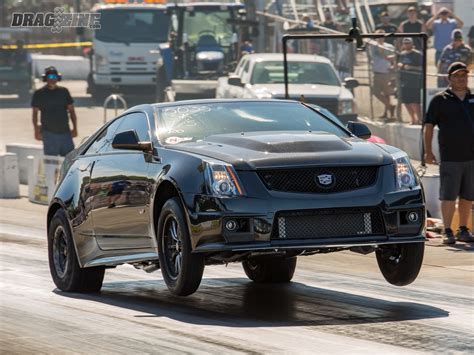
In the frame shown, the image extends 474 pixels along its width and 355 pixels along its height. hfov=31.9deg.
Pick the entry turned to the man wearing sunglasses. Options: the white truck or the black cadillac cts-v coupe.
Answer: the white truck

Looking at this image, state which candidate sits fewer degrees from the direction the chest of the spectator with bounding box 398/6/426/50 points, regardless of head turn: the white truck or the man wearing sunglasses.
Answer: the man wearing sunglasses

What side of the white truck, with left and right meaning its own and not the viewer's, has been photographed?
front

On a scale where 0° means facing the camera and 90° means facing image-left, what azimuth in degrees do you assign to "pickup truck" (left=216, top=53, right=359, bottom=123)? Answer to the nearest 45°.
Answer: approximately 315°

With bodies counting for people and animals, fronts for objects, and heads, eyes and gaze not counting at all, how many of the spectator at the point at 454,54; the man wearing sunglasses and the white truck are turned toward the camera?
3

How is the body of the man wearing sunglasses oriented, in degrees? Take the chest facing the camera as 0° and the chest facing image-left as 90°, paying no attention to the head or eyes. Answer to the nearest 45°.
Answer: approximately 0°

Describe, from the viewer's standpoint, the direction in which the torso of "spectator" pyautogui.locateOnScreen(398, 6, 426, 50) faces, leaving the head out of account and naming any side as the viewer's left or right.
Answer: facing the viewer

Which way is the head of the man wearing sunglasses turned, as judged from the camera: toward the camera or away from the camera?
toward the camera

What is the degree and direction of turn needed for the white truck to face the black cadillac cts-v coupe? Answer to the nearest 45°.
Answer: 0° — it already faces it

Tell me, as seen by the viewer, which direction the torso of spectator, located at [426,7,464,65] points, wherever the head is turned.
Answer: toward the camera

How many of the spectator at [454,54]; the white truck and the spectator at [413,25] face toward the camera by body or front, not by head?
3

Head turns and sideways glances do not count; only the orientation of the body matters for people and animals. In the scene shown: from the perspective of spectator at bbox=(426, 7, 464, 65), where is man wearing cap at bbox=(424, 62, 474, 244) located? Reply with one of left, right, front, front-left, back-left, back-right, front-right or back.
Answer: front

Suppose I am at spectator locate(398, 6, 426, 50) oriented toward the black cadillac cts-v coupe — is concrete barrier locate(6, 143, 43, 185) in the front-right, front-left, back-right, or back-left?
front-right
